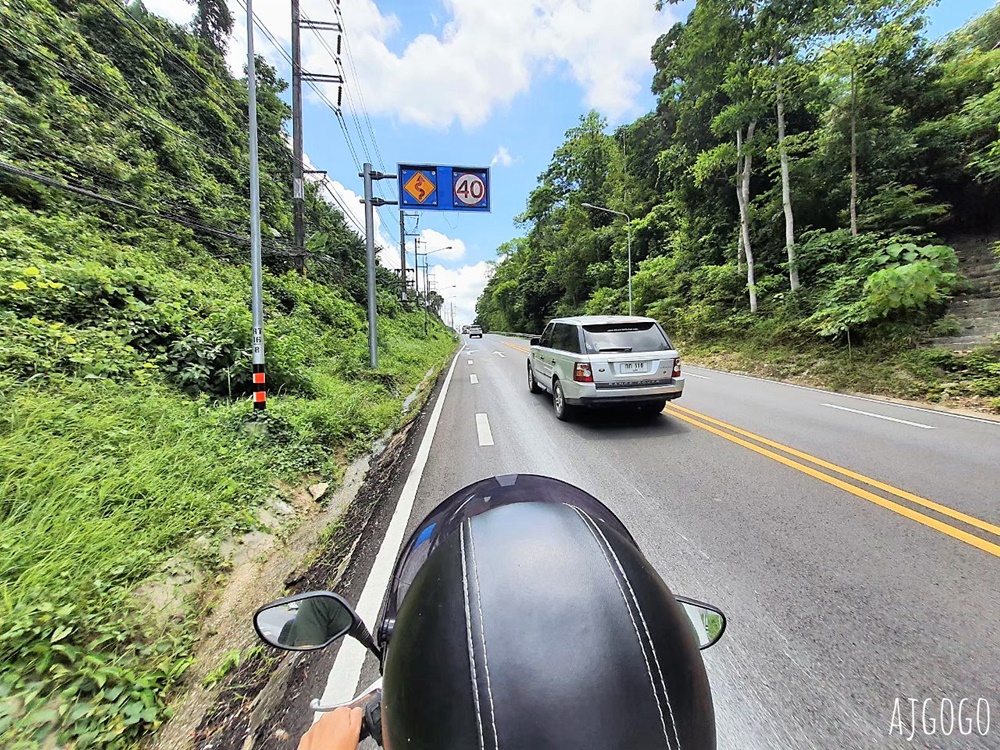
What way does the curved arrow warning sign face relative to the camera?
toward the camera

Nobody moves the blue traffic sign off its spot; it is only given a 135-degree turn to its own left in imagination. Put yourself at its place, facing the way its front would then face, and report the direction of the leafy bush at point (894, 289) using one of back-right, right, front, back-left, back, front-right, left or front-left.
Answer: front-right

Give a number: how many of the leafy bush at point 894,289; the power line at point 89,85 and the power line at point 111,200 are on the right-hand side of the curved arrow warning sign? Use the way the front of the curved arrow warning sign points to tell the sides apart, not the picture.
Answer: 2

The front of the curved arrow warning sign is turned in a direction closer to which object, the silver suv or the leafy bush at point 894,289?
the silver suv

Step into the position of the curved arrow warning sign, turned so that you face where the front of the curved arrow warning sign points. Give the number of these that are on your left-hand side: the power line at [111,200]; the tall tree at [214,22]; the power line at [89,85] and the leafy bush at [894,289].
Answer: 1

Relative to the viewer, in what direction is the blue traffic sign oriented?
toward the camera

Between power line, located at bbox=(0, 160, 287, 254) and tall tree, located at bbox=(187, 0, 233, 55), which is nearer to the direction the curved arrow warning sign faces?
the power line

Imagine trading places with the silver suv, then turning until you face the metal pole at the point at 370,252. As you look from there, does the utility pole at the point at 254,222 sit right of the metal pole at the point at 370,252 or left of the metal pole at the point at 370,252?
left

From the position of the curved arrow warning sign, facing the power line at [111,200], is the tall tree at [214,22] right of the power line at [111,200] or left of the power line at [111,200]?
right

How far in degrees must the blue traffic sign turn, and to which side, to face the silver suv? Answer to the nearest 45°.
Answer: approximately 45° to its left
